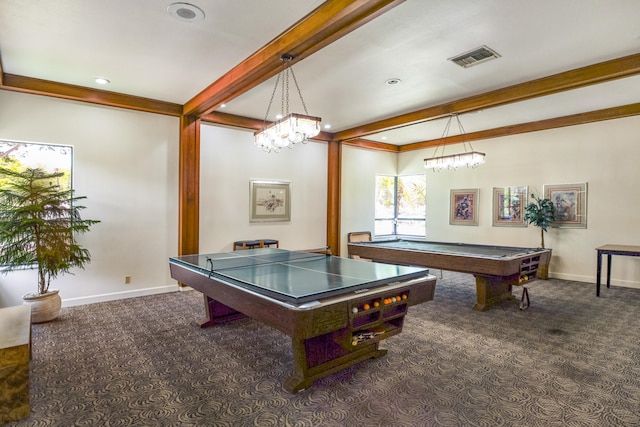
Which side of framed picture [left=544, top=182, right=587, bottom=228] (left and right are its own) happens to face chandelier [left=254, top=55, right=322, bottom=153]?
front

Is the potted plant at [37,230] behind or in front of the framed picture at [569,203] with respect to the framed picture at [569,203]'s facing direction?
in front

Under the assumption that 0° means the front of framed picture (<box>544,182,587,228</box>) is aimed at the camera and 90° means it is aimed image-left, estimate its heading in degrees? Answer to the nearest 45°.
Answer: approximately 0°

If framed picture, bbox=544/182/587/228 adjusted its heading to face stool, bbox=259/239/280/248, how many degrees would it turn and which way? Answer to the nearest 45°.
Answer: approximately 45° to its right

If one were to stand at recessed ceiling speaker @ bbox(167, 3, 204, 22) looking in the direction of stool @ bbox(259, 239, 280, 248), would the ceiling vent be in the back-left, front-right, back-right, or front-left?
front-right

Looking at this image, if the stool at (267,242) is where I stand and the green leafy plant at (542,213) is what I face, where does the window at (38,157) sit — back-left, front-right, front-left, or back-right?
back-right

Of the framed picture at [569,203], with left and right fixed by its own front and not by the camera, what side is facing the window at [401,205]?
right

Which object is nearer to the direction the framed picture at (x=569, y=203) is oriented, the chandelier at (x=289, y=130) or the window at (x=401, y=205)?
the chandelier

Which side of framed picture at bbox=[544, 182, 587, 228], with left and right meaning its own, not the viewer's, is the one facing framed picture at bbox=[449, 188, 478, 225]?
right

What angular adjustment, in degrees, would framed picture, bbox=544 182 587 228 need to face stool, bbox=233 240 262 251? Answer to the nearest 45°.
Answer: approximately 45° to its right

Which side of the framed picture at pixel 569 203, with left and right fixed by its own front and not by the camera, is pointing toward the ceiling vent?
front

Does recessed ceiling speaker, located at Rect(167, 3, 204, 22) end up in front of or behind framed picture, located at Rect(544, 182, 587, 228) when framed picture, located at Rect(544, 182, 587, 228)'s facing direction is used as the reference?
in front

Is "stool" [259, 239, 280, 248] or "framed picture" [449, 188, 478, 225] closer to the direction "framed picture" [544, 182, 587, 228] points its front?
the stool

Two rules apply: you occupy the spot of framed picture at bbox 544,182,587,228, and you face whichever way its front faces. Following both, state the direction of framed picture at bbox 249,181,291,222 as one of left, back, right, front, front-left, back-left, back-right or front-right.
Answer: front-right
